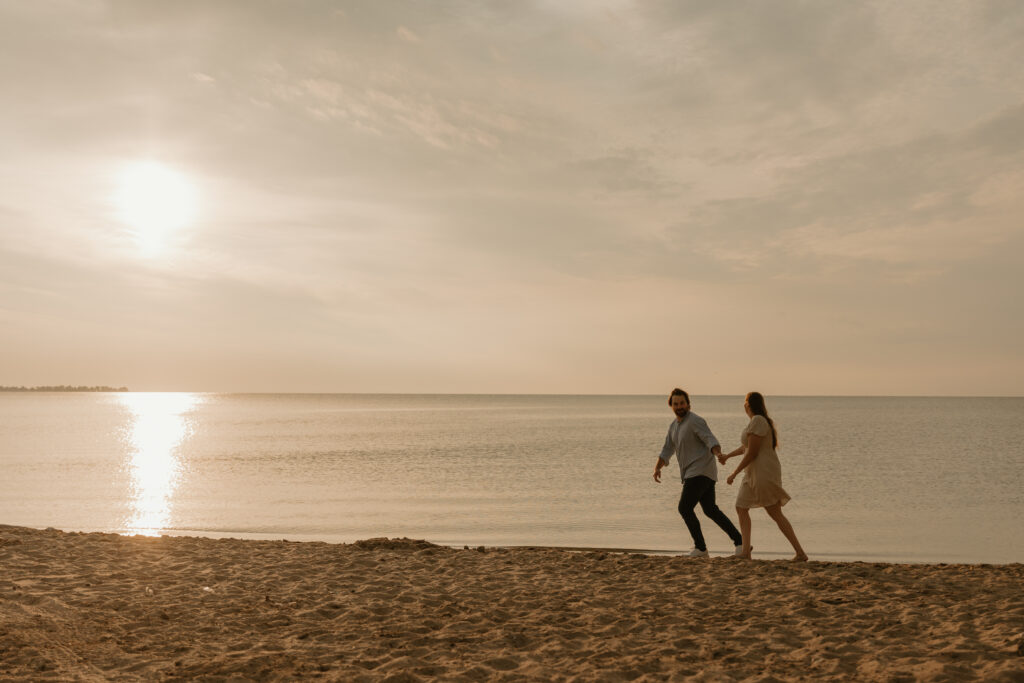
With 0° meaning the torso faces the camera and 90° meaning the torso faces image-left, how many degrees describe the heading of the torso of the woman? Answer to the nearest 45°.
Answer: approximately 90°

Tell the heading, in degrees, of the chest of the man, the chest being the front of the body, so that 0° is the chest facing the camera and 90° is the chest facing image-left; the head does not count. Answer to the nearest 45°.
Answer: approximately 45°

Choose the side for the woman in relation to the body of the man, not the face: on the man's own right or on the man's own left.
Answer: on the man's own left
